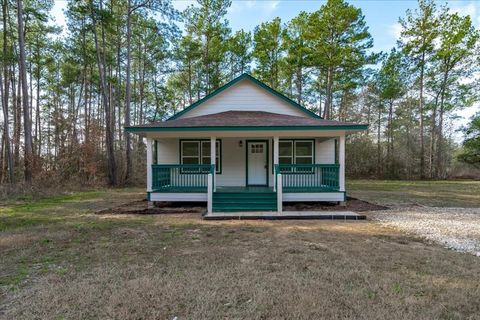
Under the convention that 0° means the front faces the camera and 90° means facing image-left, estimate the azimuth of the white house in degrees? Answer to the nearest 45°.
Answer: approximately 0°
